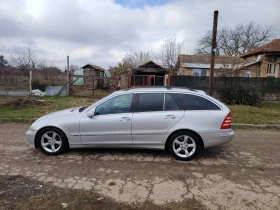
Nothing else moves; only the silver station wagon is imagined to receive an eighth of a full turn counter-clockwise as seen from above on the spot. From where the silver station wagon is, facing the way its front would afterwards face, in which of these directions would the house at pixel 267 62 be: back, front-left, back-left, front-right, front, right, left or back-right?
back

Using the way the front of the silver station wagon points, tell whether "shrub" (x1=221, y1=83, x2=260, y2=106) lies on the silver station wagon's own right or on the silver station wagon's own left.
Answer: on the silver station wagon's own right

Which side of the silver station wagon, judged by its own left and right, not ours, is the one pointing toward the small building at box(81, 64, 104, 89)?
right

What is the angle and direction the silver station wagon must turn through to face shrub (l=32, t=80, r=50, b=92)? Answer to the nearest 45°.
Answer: approximately 45° to its right

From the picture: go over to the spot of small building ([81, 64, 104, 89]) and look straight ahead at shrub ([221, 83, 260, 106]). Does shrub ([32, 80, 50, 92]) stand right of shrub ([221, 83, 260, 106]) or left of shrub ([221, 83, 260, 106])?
right

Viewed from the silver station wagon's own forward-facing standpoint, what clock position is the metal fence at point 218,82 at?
The metal fence is roughly at 4 o'clock from the silver station wagon.

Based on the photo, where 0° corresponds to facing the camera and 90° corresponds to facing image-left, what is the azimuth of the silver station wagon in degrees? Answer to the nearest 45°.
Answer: approximately 90°
